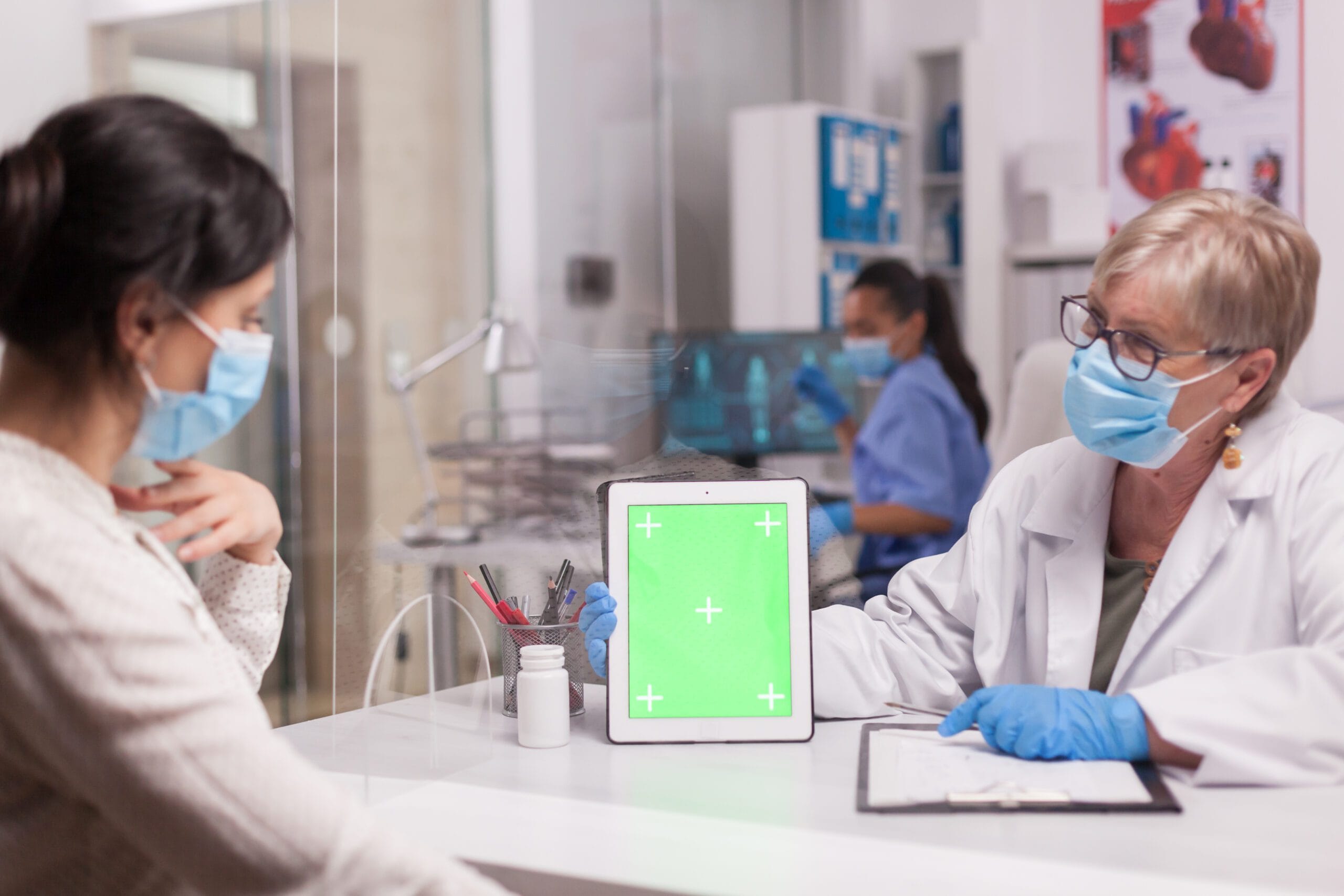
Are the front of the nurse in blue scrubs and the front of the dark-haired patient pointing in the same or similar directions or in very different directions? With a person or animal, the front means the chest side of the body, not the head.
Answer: very different directions

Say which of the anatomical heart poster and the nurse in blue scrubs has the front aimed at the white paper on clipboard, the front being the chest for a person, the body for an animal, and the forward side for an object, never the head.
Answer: the anatomical heart poster

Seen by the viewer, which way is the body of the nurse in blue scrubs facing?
to the viewer's left

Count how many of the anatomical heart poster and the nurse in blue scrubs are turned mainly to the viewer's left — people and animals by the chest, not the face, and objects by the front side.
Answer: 1

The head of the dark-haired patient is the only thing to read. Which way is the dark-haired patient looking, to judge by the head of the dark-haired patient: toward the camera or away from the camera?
away from the camera

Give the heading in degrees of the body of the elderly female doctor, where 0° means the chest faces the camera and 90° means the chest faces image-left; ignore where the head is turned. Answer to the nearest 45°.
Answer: approximately 45°

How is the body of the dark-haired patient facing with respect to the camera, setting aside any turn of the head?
to the viewer's right

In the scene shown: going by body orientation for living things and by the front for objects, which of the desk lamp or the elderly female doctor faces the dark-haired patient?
the elderly female doctor

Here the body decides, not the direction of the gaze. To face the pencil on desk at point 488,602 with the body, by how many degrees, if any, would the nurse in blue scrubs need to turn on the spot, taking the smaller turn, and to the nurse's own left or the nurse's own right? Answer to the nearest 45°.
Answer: approximately 90° to the nurse's own left
